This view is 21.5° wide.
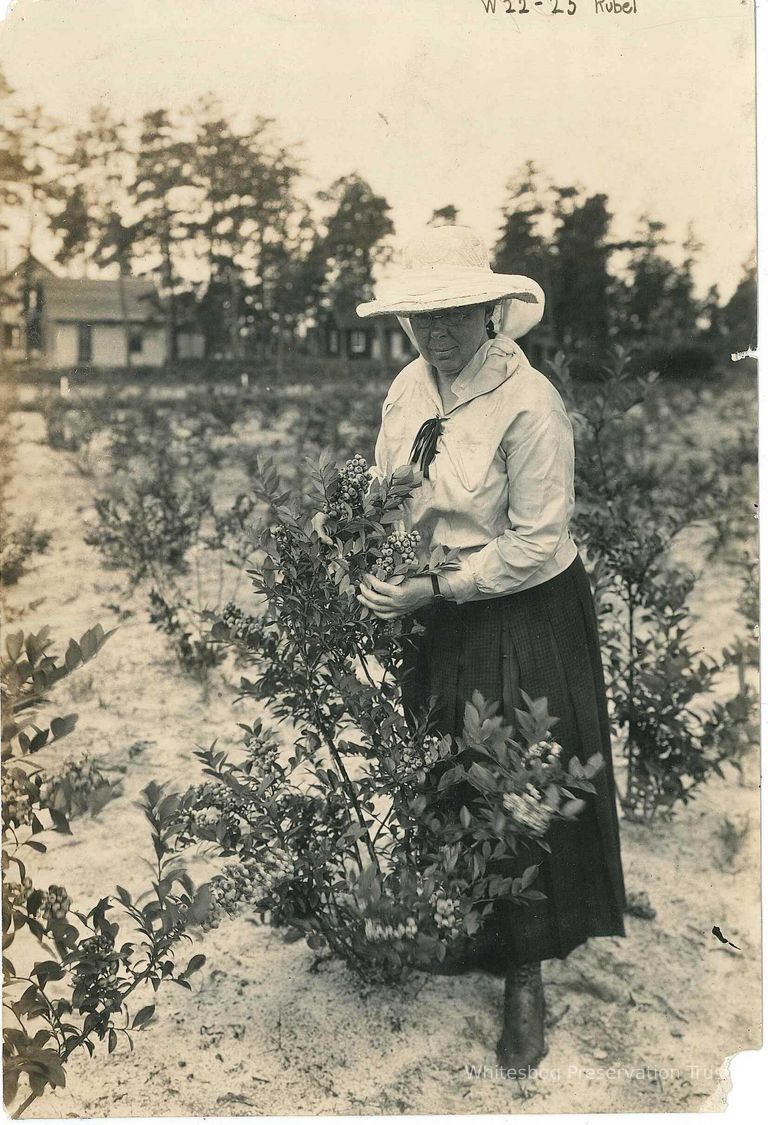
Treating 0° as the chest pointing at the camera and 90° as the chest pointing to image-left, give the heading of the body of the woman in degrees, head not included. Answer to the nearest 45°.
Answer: approximately 45°

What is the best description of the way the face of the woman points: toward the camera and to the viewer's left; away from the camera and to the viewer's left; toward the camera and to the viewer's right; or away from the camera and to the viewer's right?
toward the camera and to the viewer's left
